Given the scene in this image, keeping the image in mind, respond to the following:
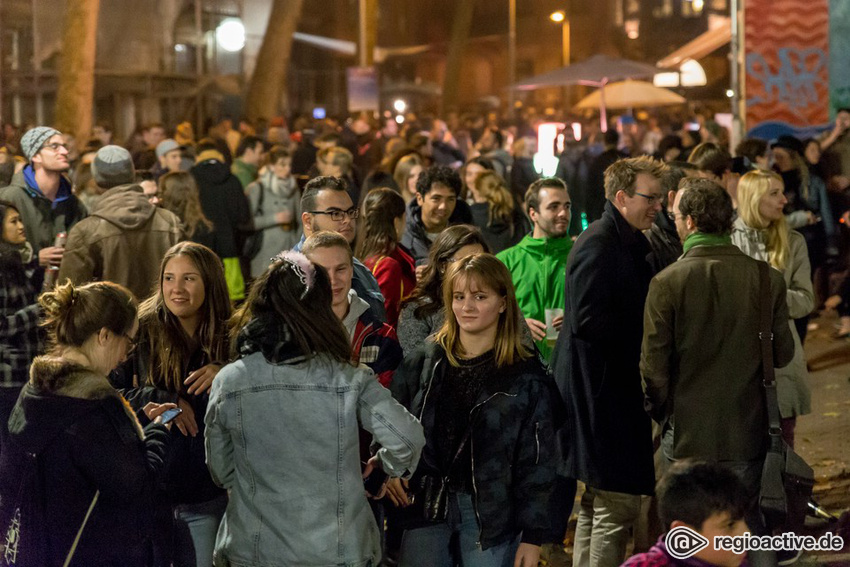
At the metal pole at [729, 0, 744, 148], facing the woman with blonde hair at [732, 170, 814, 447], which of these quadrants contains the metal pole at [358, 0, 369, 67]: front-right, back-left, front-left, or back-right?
back-right

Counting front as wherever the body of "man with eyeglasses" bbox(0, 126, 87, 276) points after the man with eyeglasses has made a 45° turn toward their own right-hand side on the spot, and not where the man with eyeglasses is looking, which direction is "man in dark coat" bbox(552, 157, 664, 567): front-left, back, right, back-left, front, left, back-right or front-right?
front-left

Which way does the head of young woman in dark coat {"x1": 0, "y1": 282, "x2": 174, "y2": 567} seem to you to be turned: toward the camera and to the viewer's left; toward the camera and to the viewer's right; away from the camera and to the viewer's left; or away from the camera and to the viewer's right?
away from the camera and to the viewer's right

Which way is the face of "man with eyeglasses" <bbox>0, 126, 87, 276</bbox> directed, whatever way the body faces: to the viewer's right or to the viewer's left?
to the viewer's right

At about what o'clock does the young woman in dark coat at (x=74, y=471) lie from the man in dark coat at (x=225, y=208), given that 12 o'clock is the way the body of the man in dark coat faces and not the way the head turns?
The young woman in dark coat is roughly at 6 o'clock from the man in dark coat.

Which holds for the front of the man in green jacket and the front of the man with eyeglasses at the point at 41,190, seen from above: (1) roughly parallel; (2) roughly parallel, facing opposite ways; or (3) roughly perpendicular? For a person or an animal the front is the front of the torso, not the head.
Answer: roughly parallel

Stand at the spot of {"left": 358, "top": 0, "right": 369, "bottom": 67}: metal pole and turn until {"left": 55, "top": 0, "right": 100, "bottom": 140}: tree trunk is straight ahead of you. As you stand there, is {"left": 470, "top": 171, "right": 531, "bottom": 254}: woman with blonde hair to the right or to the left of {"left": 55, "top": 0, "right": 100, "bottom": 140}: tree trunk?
left

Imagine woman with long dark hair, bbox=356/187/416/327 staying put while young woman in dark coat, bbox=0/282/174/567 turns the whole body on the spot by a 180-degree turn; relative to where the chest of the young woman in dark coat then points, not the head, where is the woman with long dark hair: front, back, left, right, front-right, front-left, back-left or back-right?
back

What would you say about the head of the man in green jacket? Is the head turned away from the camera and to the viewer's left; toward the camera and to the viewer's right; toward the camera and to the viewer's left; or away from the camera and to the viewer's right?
toward the camera and to the viewer's right

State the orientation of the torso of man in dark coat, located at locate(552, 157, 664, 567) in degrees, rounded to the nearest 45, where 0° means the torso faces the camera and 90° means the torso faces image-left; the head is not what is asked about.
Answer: approximately 270°

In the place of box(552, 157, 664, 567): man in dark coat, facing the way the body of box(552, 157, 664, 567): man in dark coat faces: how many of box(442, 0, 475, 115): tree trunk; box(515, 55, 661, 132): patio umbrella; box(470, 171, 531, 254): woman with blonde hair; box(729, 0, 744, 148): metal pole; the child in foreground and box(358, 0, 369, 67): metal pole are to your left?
5

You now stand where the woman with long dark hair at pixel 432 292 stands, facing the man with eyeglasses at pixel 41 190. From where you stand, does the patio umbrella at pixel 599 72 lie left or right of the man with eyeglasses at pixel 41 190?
right

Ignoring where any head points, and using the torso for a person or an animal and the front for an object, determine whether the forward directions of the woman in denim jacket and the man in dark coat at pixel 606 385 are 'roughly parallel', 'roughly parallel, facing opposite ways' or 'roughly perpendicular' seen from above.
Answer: roughly perpendicular

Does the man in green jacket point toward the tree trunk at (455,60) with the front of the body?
no

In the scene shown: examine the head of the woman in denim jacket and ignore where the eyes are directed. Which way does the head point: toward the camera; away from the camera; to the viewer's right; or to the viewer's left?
away from the camera

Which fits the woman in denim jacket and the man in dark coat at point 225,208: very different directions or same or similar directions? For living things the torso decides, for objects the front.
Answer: same or similar directions

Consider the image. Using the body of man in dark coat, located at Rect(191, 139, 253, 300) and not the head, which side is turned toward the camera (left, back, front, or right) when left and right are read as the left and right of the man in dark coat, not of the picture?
back

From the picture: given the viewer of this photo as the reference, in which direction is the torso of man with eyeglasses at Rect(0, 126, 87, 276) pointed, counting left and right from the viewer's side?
facing the viewer and to the right of the viewer

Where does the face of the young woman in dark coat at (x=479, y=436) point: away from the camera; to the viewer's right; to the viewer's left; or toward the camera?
toward the camera

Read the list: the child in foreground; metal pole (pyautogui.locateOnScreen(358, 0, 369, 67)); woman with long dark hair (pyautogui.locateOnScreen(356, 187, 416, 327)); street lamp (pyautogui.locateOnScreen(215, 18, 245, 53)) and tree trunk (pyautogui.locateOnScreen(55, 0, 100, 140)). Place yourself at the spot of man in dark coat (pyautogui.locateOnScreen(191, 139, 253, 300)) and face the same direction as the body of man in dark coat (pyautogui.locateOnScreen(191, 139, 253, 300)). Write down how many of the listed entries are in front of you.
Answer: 3

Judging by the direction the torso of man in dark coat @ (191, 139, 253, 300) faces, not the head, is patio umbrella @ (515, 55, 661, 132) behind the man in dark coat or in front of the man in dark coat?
in front
